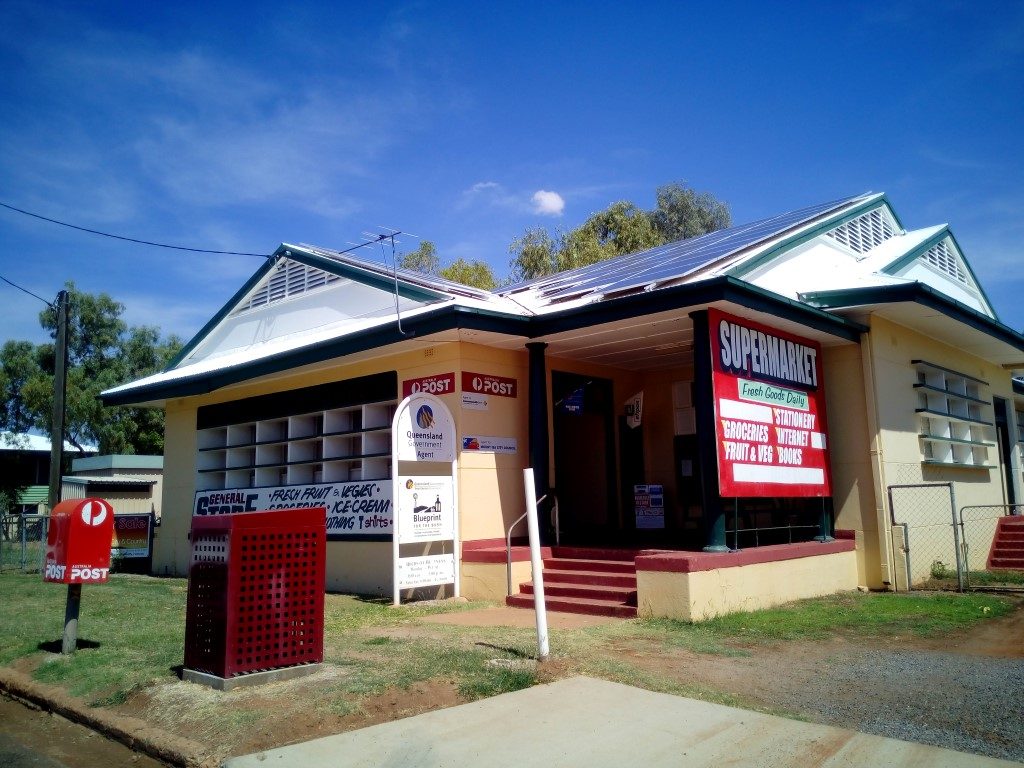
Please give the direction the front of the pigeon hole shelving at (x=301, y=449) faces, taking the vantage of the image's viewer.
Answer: facing the viewer and to the left of the viewer

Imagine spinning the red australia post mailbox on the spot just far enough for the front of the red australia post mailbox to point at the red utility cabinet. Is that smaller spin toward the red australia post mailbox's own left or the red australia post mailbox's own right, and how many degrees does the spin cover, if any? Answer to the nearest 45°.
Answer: approximately 90° to the red australia post mailbox's own left

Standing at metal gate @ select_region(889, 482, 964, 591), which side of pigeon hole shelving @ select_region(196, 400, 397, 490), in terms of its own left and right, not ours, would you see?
left

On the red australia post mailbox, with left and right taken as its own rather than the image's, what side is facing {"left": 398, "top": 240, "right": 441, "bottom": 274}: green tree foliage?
back

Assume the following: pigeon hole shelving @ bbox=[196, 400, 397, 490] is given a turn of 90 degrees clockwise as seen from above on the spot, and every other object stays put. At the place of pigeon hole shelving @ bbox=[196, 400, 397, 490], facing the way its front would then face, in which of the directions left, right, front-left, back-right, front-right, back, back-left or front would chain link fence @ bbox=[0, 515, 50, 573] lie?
front

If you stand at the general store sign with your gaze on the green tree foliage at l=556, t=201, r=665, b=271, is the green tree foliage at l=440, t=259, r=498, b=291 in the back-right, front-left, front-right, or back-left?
front-left

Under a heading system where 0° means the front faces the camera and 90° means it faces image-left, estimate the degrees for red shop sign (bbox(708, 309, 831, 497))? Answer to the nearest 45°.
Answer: approximately 315°

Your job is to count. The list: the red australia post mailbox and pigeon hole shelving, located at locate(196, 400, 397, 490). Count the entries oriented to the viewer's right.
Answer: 0

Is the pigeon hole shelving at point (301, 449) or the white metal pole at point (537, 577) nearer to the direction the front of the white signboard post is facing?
the white metal pole

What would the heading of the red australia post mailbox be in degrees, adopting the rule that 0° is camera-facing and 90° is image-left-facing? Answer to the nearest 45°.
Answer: approximately 45°

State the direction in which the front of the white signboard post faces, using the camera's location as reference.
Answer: facing the viewer and to the right of the viewer

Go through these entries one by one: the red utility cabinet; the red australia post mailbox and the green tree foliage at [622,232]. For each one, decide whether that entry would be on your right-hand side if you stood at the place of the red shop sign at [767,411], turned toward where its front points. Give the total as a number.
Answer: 2

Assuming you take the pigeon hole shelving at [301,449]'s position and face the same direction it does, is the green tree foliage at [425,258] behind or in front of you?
behind

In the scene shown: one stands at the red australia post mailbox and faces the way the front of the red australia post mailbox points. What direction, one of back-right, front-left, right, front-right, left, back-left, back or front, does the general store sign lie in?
back

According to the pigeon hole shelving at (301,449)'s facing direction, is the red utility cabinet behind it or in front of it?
in front

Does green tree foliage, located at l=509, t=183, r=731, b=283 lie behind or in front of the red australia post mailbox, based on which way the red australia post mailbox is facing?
behind

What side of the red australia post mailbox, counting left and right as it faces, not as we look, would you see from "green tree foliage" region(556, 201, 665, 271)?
back

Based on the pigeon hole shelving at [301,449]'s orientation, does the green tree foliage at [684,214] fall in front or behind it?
behind
